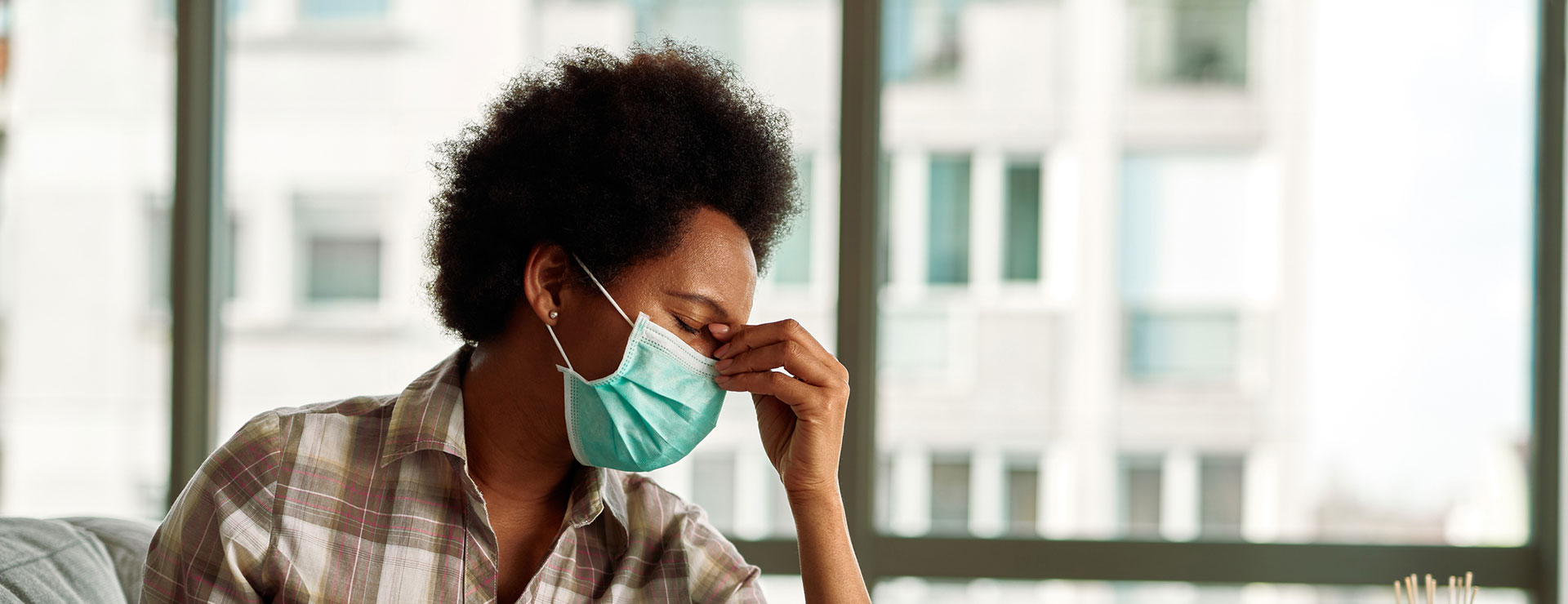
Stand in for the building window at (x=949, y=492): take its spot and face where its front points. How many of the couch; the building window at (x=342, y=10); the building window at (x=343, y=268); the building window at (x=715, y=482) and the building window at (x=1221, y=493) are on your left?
1

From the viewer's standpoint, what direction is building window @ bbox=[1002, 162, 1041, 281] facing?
toward the camera

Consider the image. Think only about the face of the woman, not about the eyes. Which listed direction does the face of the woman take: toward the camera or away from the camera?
toward the camera

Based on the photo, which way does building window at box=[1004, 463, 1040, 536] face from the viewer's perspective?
toward the camera

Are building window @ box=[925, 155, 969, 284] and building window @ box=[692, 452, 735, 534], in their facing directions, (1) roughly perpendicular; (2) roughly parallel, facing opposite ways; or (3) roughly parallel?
roughly parallel

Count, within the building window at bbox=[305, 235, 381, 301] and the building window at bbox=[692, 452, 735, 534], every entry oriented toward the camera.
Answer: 2

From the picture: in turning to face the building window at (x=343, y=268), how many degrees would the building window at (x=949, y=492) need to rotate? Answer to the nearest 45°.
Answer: approximately 90° to its right

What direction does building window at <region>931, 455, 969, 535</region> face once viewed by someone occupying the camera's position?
facing the viewer

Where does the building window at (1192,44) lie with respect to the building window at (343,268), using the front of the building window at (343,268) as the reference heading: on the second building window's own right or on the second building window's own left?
on the second building window's own left

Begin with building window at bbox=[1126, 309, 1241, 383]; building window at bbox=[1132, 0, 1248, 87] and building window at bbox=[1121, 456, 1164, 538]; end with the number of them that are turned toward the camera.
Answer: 3

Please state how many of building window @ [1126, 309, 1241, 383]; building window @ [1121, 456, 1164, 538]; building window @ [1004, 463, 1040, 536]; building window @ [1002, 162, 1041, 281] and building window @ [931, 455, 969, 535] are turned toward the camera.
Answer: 5

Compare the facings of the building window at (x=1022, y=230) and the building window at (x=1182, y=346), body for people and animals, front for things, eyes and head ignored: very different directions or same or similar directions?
same or similar directions

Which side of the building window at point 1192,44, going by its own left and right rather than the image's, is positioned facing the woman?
front

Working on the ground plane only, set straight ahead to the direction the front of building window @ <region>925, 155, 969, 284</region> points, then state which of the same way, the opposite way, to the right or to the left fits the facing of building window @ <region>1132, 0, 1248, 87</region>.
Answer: the same way
